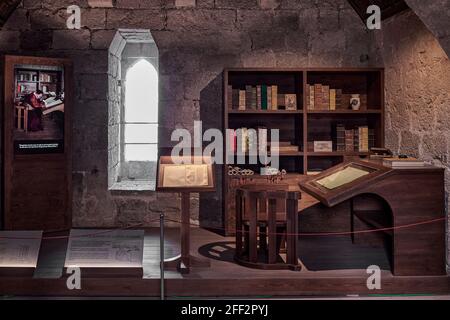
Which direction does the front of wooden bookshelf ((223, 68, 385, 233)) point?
toward the camera

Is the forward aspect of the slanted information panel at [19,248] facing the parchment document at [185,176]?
no

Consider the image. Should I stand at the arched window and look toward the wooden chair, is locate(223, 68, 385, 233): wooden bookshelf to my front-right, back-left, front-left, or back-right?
front-left

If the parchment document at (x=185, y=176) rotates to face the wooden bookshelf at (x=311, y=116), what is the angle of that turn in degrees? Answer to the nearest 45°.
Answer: approximately 135° to its left

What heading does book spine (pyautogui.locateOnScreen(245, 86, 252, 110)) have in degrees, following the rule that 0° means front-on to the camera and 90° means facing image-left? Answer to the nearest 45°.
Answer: approximately 0°

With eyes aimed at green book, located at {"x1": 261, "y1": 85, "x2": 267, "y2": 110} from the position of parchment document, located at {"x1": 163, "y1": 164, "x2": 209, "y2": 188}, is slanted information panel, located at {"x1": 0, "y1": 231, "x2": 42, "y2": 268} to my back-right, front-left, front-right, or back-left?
back-left

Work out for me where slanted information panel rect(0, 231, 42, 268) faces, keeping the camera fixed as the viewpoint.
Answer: facing the viewer

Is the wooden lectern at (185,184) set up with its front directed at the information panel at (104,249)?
no

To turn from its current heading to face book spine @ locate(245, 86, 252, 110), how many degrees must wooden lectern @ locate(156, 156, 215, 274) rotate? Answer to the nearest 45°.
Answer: approximately 135° to its left

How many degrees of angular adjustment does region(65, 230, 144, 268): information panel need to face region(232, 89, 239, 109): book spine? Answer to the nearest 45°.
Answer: approximately 135° to its left

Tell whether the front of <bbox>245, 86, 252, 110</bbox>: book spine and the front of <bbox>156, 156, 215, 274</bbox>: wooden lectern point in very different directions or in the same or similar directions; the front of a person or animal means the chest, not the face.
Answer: same or similar directions

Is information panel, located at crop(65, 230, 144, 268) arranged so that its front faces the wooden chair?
no

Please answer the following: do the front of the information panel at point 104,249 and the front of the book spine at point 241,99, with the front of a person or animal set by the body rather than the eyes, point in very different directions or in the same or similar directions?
same or similar directions

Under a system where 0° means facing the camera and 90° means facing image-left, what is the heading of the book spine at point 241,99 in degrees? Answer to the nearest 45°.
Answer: approximately 0°

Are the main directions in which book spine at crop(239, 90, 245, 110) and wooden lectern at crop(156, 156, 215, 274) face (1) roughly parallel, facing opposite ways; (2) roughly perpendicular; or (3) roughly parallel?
roughly parallel
